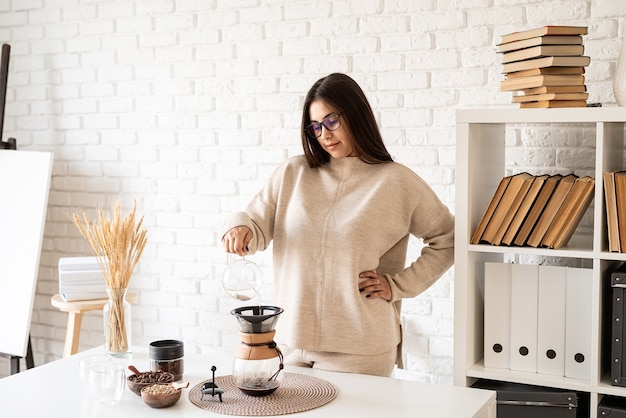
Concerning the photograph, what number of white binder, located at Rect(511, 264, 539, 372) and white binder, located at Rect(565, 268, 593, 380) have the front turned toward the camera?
2

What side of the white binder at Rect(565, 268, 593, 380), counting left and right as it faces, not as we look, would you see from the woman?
right

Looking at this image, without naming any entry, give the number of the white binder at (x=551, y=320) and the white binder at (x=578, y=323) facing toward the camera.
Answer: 2

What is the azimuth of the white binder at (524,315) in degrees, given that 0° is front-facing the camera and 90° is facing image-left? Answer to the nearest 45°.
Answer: approximately 0°

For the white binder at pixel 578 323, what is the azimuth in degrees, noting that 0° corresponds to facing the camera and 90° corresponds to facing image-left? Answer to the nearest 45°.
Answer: approximately 0°
